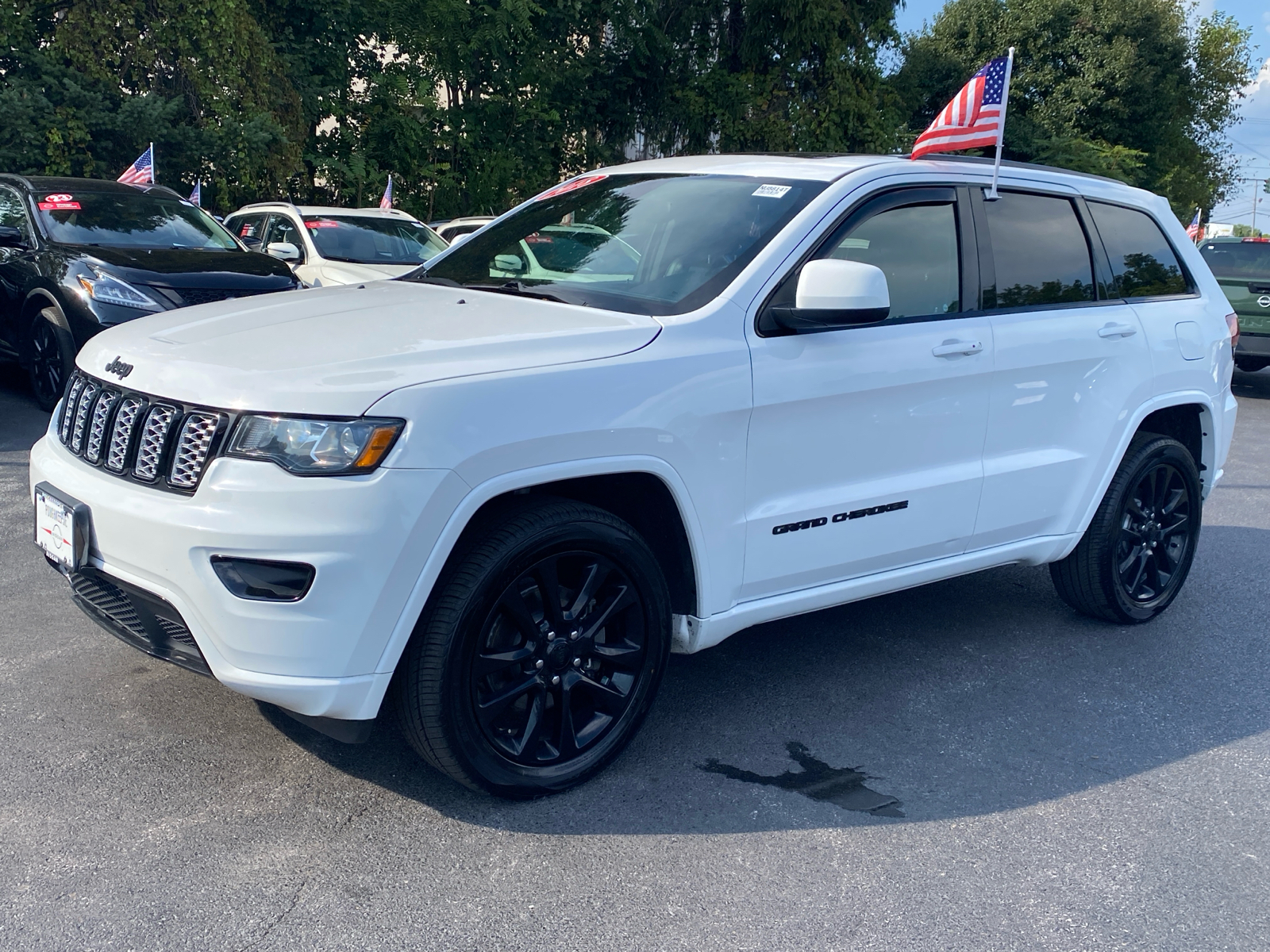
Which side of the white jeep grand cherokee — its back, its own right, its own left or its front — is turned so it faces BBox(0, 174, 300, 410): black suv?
right

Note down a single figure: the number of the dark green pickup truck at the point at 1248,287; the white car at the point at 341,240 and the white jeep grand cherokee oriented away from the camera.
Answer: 1

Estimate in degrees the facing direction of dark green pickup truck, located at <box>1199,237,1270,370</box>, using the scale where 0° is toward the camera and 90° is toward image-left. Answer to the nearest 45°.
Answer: approximately 180°

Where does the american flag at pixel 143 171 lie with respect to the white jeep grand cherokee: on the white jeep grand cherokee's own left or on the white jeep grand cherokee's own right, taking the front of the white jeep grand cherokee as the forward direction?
on the white jeep grand cherokee's own right

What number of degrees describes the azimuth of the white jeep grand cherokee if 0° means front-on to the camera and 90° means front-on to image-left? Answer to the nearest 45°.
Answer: approximately 45°

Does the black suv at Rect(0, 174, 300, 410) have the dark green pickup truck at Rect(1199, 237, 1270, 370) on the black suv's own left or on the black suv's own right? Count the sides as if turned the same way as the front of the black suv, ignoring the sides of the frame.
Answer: on the black suv's own left

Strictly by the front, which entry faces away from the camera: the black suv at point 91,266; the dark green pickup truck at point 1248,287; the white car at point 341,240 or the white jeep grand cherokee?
the dark green pickup truck

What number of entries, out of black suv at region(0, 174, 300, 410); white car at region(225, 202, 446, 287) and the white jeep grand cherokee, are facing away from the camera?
0

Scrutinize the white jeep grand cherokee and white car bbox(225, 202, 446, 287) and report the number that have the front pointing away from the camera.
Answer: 0
